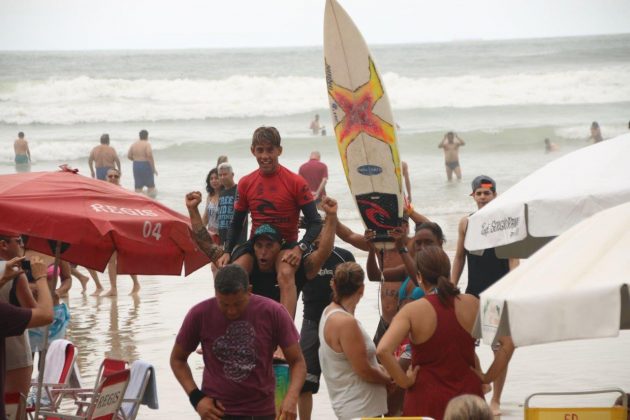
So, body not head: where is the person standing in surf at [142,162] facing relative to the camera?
away from the camera

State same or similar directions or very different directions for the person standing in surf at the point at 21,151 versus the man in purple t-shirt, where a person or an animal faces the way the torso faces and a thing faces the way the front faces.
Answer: very different directions

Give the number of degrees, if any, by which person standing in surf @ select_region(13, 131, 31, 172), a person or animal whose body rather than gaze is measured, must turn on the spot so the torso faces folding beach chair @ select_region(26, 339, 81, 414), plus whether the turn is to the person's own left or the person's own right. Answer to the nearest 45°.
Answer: approximately 180°

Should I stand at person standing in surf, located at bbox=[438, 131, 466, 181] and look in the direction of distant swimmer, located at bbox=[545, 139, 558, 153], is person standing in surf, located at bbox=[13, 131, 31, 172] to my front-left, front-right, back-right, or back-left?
back-left

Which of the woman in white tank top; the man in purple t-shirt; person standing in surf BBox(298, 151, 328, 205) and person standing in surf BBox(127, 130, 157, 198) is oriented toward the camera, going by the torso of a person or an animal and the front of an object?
the man in purple t-shirt

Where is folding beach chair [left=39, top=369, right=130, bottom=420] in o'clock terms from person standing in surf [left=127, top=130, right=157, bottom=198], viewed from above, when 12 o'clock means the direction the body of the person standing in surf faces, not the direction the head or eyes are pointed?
The folding beach chair is roughly at 6 o'clock from the person standing in surf.

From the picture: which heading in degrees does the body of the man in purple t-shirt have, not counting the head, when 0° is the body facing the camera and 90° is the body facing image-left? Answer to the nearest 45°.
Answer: approximately 0°

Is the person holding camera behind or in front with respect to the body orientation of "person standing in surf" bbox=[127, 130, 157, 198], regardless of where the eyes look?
behind

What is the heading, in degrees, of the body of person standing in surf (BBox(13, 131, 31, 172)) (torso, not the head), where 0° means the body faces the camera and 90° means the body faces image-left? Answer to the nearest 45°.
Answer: approximately 180°
